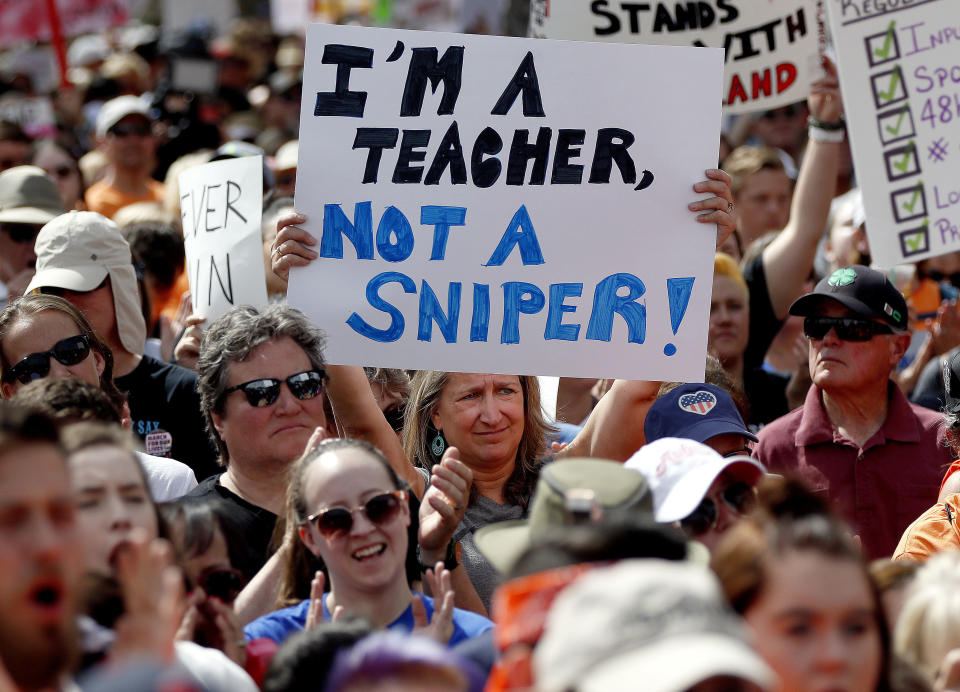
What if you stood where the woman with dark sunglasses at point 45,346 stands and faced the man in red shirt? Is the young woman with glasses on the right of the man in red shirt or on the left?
right

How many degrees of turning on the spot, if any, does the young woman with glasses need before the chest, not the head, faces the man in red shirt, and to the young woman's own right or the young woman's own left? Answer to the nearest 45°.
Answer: approximately 135° to the young woman's own left

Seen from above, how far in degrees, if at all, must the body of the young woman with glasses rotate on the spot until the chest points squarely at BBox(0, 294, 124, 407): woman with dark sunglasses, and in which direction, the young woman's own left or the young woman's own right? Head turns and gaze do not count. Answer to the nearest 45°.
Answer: approximately 135° to the young woman's own right

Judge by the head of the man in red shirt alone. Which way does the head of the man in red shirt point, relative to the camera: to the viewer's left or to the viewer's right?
to the viewer's left

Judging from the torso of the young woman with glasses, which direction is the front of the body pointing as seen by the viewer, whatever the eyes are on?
toward the camera
